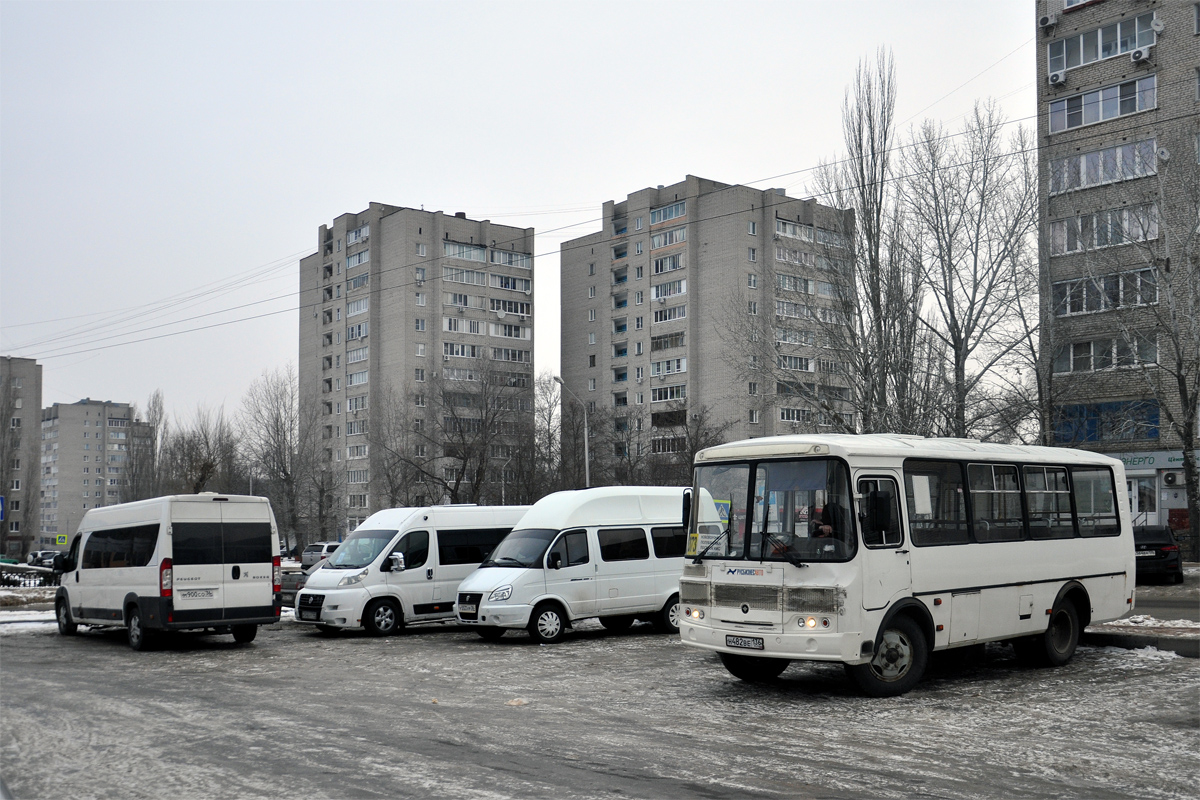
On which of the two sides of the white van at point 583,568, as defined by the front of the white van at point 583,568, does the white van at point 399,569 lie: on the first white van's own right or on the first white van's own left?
on the first white van's own right

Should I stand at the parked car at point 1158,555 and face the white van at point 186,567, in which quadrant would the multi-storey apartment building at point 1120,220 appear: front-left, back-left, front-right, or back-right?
back-right

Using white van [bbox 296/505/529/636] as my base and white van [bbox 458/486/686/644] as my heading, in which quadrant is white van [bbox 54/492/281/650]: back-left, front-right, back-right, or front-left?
back-right

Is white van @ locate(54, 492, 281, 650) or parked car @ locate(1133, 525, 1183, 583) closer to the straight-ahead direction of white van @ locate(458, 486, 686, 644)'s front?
the white van

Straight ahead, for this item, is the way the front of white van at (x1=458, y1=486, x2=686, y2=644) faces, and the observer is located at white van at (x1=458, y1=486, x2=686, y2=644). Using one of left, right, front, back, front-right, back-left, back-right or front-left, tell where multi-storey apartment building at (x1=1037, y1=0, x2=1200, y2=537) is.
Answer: back

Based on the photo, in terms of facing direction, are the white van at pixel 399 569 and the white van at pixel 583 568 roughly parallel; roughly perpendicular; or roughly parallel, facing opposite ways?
roughly parallel

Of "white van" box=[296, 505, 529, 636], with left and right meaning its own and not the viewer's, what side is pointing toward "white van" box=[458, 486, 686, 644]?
left

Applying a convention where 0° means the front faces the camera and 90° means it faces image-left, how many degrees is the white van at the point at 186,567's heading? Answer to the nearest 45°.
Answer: approximately 135°

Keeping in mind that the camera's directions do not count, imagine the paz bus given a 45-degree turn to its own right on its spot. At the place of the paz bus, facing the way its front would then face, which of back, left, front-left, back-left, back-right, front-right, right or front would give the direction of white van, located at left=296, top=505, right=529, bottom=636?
front-right

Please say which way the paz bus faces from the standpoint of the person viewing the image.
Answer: facing the viewer and to the left of the viewer
